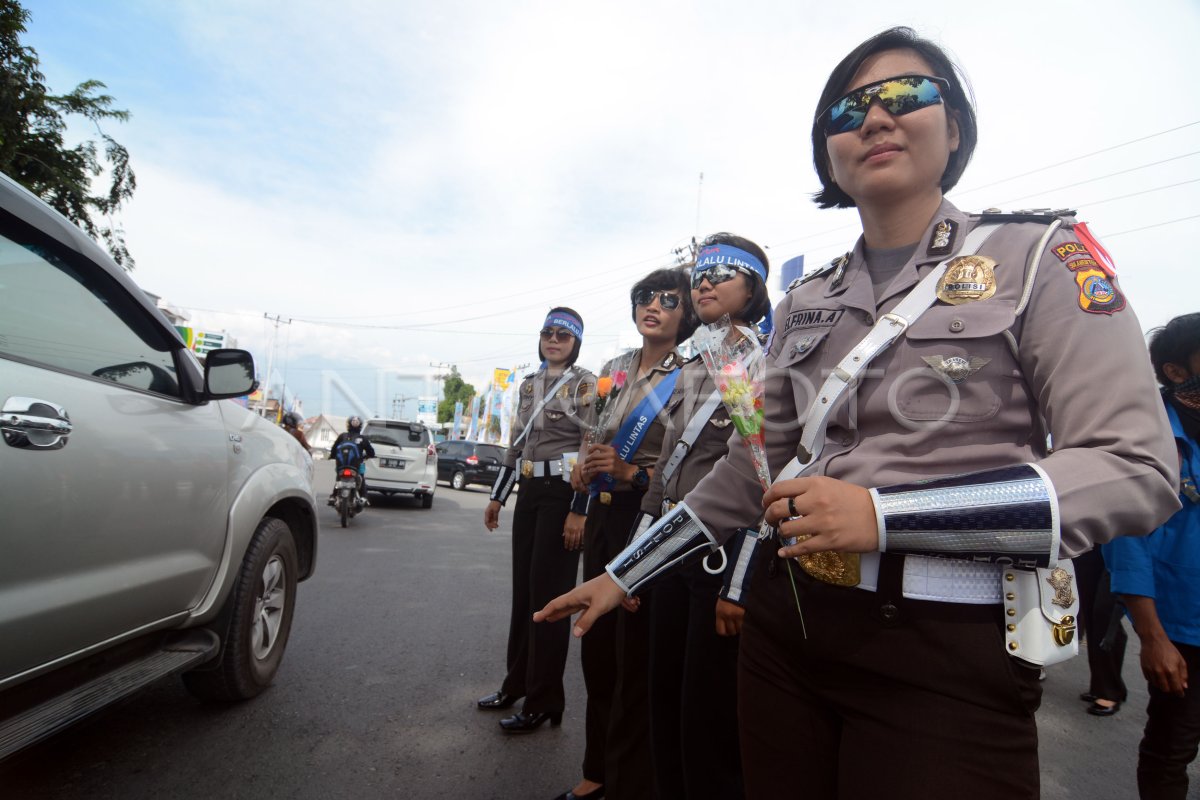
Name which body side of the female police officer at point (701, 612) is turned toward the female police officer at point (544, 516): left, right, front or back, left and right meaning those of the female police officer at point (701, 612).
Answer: right

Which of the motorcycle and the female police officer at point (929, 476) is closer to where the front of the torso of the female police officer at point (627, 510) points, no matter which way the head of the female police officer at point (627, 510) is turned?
the female police officer

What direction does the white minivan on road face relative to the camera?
away from the camera

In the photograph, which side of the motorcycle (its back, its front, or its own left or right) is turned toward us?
back

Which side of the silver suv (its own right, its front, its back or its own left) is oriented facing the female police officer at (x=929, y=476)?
right

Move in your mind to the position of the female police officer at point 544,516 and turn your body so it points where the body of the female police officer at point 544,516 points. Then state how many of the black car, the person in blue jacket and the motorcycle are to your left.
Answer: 1

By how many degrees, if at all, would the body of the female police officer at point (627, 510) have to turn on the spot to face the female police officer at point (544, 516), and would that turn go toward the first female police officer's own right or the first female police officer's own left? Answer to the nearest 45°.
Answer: approximately 90° to the first female police officer's own right

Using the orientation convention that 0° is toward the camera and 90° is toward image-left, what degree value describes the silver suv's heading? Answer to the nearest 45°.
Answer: approximately 225°

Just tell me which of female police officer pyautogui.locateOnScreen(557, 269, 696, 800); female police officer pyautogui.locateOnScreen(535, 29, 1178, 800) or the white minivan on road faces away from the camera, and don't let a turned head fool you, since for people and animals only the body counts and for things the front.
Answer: the white minivan on road
